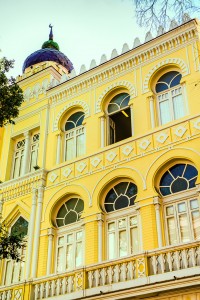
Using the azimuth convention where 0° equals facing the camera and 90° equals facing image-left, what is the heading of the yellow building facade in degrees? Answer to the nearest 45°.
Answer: approximately 45°
